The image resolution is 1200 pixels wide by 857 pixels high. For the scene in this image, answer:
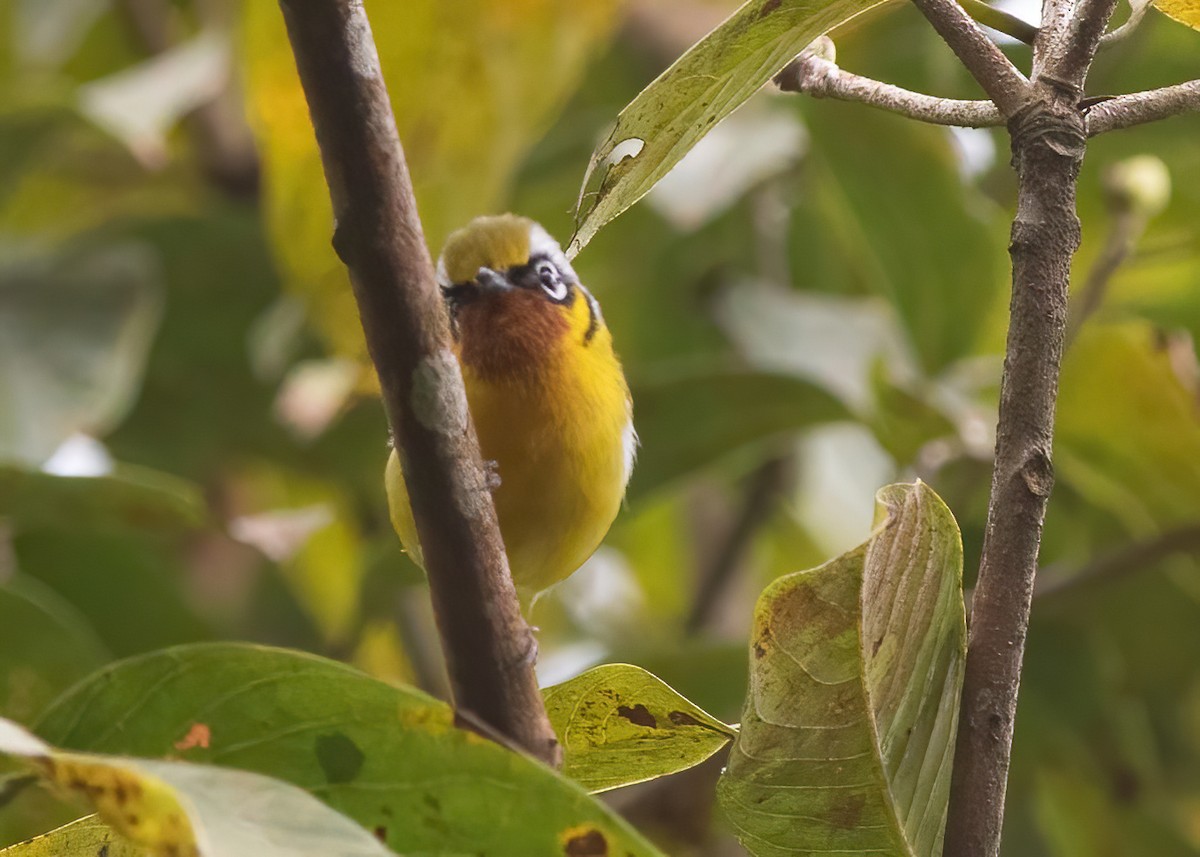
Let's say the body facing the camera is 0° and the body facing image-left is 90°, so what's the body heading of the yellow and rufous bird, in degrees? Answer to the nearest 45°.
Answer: approximately 0°

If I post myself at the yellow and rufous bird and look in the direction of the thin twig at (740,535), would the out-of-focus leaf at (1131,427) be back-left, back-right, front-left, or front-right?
front-right

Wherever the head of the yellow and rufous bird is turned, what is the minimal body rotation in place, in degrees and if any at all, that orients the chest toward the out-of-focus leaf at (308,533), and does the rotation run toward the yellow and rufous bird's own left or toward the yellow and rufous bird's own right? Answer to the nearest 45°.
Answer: approximately 180°

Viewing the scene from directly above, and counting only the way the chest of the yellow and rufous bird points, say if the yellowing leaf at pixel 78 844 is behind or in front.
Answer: in front
